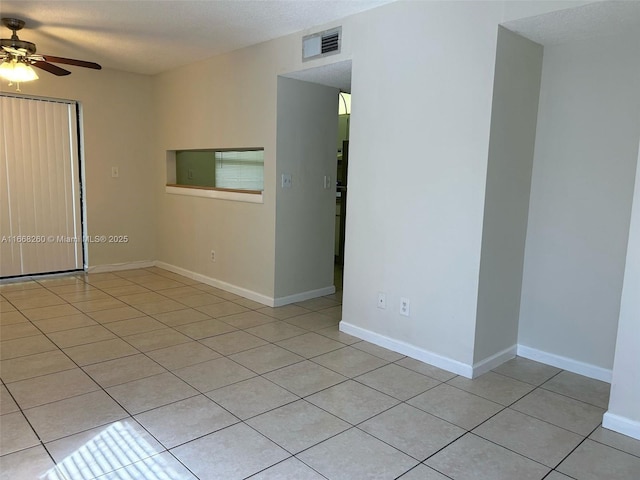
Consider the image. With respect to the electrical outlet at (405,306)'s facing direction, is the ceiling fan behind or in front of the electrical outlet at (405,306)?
in front

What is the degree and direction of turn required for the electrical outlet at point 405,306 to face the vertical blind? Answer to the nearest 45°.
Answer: approximately 45° to its right

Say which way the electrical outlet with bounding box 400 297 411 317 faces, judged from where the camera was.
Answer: facing the viewer and to the left of the viewer

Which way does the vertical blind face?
toward the camera

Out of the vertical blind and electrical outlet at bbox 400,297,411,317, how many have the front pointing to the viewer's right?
0

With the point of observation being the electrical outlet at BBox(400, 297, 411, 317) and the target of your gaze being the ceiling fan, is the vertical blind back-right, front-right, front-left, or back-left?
front-right

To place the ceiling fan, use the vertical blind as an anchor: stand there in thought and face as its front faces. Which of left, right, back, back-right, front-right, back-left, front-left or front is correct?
front

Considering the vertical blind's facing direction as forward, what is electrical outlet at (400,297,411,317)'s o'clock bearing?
The electrical outlet is roughly at 11 o'clock from the vertical blind.

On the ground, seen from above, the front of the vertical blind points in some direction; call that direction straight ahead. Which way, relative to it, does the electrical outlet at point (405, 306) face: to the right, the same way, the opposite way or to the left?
to the right
